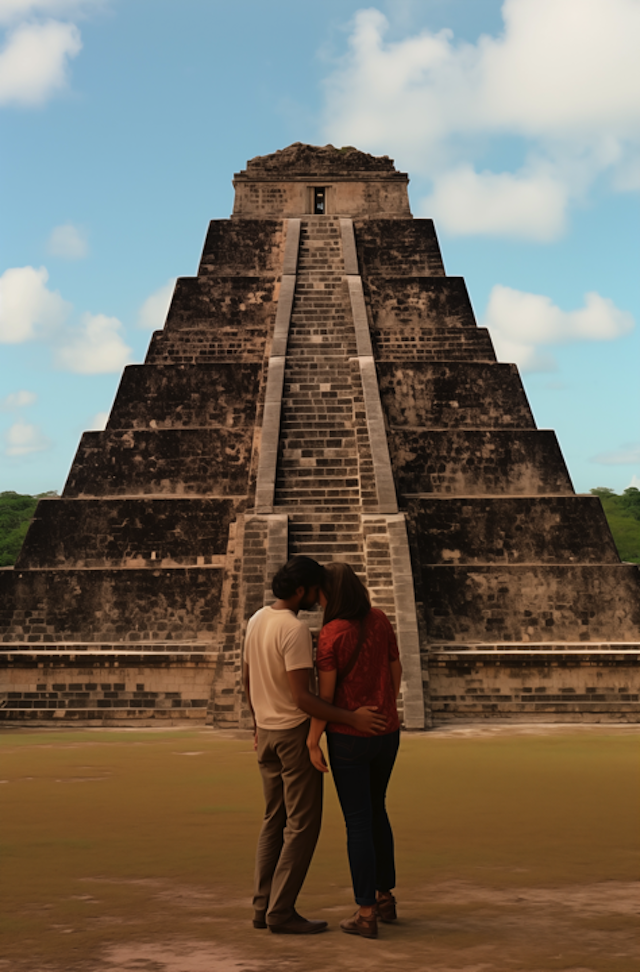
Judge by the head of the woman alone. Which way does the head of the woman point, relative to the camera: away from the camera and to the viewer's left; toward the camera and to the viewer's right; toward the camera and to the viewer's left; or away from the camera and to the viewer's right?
away from the camera and to the viewer's left

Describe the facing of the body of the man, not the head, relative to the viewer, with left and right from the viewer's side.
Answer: facing away from the viewer and to the right of the viewer

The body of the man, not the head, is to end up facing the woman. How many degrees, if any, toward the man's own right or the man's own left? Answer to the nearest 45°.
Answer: approximately 45° to the man's own right

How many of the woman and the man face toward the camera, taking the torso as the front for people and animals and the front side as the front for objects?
0

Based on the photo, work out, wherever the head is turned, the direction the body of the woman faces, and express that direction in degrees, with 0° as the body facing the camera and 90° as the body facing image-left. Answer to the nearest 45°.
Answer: approximately 135°
